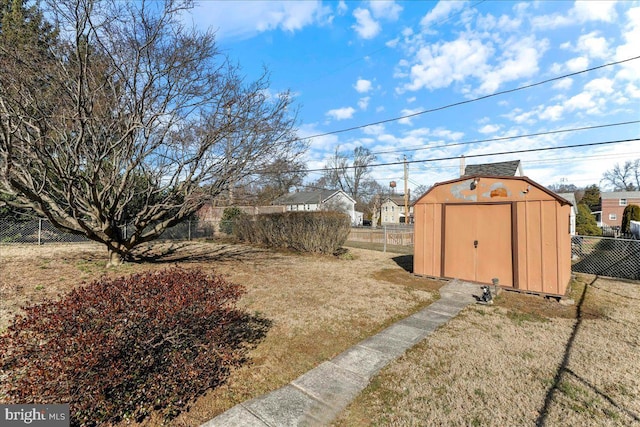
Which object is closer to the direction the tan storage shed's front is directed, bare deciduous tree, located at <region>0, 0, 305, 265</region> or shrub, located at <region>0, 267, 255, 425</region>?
the shrub

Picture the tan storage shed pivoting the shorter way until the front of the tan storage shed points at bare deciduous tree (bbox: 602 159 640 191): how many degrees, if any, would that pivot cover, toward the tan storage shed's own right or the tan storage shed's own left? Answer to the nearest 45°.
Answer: approximately 180°

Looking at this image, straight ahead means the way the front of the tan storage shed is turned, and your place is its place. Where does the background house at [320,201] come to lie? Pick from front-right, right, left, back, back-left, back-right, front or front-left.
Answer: back-right

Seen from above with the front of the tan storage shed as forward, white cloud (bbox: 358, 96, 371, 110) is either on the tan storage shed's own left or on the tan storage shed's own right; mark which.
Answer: on the tan storage shed's own right

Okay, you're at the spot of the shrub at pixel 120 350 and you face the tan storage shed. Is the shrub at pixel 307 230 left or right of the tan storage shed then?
left

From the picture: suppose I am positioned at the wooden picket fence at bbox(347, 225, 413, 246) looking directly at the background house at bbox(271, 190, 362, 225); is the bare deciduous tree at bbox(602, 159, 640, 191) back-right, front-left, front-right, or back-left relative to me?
front-right

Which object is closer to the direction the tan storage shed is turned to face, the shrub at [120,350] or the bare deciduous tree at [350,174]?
the shrub

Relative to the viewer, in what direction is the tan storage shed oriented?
toward the camera

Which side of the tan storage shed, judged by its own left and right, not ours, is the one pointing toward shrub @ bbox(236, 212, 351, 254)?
right

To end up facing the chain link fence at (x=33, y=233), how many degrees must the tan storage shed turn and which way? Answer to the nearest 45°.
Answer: approximately 90° to its right

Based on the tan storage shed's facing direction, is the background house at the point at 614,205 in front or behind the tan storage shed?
behind
